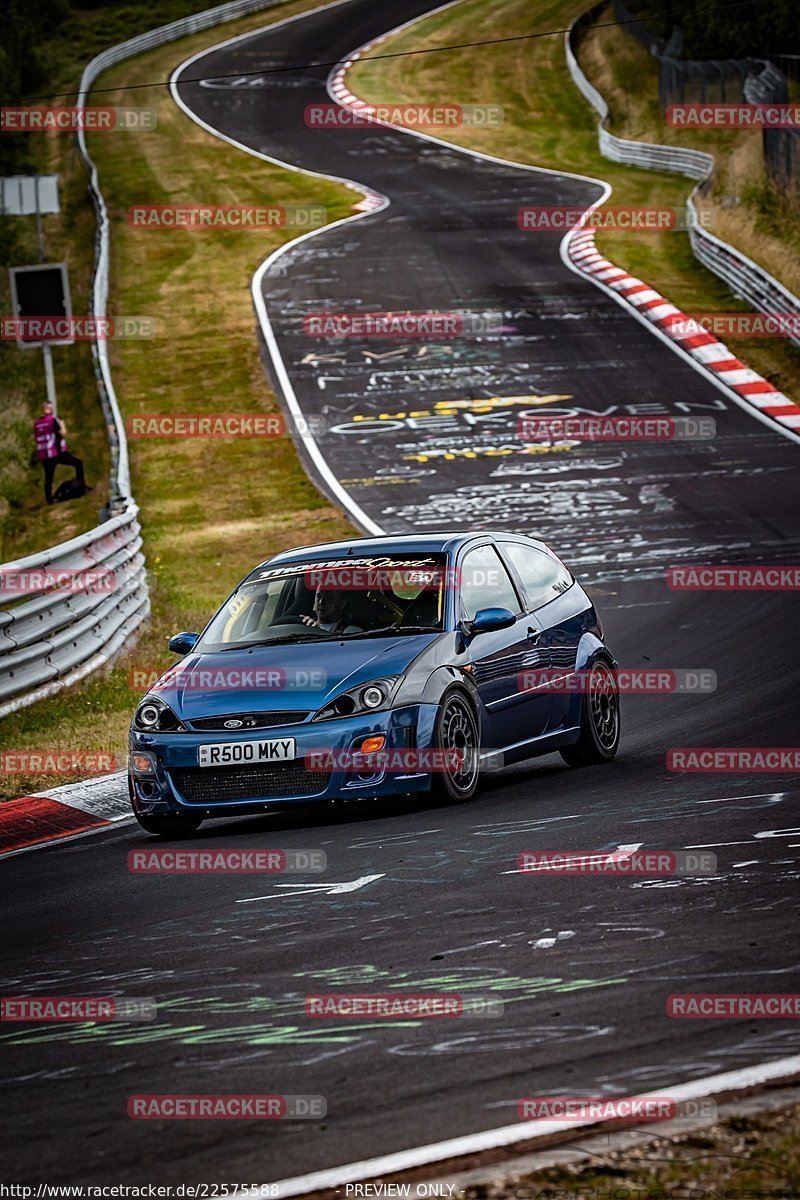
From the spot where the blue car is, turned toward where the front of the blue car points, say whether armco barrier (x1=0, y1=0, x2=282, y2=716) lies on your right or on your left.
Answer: on your right

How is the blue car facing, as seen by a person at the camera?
facing the viewer and to the left of the viewer

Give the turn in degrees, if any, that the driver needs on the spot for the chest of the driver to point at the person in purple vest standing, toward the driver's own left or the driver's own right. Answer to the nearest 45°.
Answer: approximately 135° to the driver's own right

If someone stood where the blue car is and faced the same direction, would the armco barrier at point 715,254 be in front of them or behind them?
behind

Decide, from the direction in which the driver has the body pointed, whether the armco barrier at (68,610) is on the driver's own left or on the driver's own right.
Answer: on the driver's own right

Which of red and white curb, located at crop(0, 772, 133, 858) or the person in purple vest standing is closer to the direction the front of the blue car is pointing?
the red and white curb

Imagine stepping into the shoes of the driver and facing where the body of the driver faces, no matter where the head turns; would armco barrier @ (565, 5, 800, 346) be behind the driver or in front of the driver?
behind

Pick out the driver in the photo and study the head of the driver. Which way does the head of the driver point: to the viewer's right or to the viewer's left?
to the viewer's left

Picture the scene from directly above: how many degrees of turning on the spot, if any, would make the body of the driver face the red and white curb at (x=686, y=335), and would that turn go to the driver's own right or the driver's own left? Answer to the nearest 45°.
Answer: approximately 135° to the driver's own right
